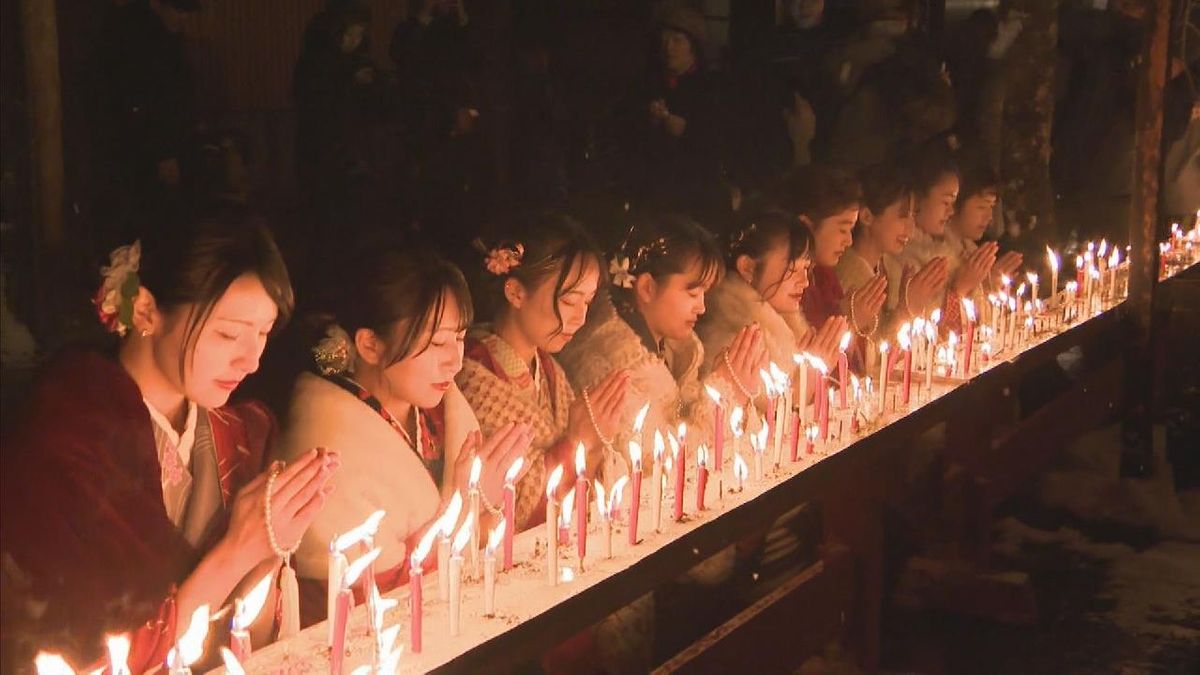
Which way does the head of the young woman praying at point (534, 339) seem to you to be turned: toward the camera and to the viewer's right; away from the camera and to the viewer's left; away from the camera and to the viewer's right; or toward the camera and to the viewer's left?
toward the camera and to the viewer's right

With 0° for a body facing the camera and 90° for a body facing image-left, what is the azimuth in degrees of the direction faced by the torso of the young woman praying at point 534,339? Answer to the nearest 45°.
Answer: approximately 315°

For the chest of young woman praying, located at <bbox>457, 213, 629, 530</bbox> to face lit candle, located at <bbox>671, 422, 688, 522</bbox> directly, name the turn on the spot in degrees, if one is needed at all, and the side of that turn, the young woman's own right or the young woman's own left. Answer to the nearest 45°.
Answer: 0° — they already face it

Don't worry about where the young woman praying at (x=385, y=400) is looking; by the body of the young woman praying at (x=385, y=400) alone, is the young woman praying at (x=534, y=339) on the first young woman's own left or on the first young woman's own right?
on the first young woman's own left

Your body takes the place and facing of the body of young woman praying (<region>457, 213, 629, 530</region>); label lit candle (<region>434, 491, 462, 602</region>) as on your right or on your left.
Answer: on your right

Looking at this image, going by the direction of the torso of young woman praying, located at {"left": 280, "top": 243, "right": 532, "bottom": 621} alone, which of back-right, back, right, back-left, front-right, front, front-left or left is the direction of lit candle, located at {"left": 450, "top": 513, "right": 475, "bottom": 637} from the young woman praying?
front-right

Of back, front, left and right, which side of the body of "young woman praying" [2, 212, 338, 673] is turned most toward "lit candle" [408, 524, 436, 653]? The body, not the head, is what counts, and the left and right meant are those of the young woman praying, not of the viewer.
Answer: front

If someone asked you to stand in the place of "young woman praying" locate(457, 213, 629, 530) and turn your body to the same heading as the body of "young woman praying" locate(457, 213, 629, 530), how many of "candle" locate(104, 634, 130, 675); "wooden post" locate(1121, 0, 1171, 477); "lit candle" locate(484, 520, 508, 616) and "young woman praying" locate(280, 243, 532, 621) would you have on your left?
1

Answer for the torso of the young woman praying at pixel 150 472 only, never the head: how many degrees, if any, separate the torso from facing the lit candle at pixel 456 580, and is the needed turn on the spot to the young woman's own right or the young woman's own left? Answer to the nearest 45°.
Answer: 0° — they already face it

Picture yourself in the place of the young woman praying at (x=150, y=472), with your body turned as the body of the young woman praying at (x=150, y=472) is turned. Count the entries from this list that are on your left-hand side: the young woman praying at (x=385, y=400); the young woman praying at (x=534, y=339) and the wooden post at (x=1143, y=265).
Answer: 3

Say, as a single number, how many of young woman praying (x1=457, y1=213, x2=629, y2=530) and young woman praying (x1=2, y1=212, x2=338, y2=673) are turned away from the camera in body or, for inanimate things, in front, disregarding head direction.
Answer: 0

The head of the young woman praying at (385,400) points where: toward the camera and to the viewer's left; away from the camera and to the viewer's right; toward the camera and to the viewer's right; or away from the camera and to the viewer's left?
toward the camera and to the viewer's right
